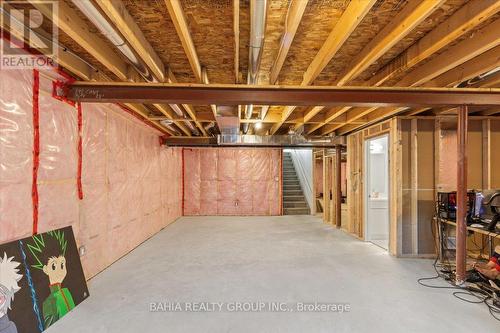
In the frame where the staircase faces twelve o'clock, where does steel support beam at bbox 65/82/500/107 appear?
The steel support beam is roughly at 12 o'clock from the staircase.

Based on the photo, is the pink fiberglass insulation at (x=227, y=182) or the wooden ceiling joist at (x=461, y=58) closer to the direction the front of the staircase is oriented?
the wooden ceiling joist

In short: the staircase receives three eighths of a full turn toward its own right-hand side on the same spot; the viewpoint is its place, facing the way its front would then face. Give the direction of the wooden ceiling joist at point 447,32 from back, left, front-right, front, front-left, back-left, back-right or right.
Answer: back-left

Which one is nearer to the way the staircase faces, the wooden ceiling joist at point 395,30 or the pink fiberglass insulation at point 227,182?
the wooden ceiling joist

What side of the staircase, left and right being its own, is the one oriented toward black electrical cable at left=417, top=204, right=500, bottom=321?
front

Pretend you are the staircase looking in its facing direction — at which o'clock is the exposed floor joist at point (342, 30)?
The exposed floor joist is roughly at 12 o'clock from the staircase.

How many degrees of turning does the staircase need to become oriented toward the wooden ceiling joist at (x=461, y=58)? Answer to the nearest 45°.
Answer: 0° — it already faces it

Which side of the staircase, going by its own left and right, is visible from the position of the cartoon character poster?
front

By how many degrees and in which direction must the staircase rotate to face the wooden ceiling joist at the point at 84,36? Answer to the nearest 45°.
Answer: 0° — it already faces it

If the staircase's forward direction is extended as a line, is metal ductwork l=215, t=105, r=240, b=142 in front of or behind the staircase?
in front

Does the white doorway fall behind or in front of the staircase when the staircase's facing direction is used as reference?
in front

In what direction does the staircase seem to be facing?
toward the camera

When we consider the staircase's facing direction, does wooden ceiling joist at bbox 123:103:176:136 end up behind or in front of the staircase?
in front
